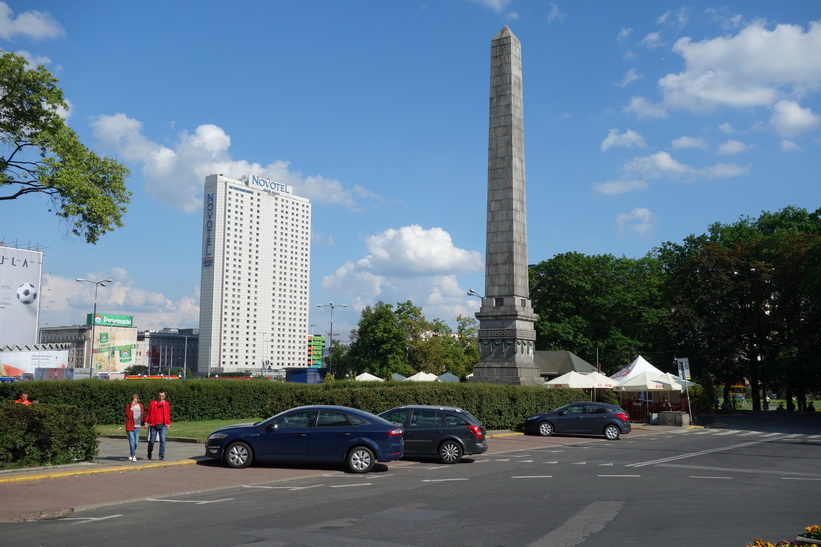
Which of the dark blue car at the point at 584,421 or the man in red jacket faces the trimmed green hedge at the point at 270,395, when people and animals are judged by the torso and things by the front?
the dark blue car

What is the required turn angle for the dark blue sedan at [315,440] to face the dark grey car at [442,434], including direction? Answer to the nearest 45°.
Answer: approximately 135° to its right

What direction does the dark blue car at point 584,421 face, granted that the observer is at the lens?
facing to the left of the viewer

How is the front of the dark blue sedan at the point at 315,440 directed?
to the viewer's left

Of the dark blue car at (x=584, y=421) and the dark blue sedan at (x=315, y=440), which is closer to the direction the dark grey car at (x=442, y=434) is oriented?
the dark blue sedan

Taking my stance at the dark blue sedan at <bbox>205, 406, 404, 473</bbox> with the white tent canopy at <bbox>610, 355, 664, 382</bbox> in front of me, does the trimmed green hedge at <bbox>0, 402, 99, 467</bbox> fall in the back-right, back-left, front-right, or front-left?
back-left

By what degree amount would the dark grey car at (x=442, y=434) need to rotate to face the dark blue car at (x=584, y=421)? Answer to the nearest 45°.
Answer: approximately 135° to its right

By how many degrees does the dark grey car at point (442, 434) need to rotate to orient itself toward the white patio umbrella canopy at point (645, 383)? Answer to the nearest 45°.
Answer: approximately 135° to its right

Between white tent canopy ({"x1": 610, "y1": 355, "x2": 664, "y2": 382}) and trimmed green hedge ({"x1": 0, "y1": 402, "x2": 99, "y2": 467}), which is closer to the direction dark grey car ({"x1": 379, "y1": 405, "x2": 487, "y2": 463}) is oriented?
the trimmed green hedge

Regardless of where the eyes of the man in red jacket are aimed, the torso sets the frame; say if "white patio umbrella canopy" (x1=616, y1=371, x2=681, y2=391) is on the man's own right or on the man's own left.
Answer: on the man's own left
